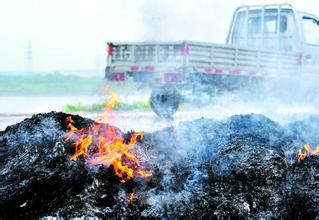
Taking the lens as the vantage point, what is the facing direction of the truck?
facing away from the viewer and to the right of the viewer

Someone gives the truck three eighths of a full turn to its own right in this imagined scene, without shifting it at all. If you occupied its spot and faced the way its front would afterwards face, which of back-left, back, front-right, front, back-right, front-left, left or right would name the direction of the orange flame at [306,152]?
front

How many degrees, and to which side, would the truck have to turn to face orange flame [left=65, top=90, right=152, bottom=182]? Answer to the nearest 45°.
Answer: approximately 135° to its right

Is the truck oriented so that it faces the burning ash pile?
no
